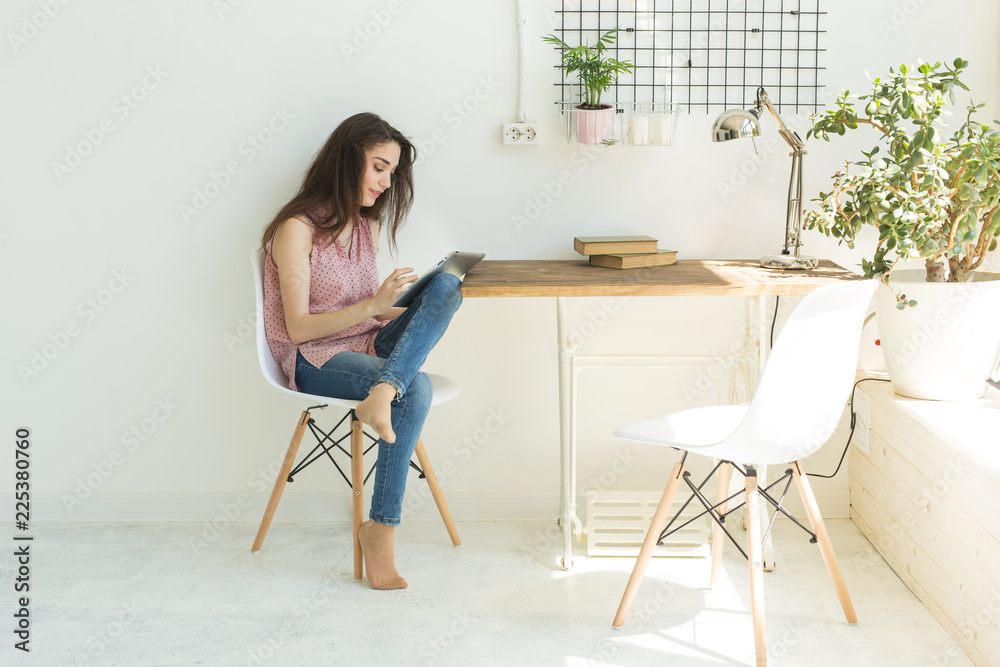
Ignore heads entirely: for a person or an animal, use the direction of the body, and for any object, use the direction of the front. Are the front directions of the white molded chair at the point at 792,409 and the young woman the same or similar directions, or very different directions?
very different directions

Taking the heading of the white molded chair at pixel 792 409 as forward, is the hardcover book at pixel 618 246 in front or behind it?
in front

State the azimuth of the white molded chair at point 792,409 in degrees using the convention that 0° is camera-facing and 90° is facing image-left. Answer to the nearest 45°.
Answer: approximately 135°

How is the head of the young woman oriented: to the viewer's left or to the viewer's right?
to the viewer's right

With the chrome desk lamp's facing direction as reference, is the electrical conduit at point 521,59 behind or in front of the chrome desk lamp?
in front

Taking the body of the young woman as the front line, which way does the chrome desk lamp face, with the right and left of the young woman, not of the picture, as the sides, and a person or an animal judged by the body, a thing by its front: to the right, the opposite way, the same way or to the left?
the opposite way

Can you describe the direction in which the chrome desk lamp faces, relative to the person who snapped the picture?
facing to the left of the viewer

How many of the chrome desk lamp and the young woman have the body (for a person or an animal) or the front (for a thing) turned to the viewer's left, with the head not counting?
1

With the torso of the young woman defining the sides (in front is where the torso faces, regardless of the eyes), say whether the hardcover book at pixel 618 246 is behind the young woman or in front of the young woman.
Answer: in front

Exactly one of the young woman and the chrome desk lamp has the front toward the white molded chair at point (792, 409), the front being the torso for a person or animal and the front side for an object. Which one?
the young woman

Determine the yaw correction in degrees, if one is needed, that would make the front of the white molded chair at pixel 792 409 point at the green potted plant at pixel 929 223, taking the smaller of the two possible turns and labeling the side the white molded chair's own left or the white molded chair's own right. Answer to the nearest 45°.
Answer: approximately 90° to the white molded chair's own right

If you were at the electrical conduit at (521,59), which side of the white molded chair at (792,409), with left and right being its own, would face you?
front
